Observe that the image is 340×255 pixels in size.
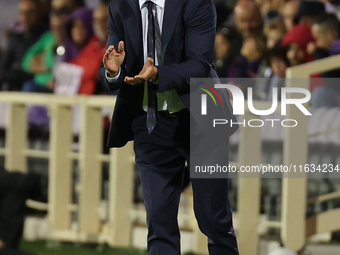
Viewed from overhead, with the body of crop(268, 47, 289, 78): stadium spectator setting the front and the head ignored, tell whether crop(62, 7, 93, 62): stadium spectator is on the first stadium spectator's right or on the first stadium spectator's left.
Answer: on the first stadium spectator's right

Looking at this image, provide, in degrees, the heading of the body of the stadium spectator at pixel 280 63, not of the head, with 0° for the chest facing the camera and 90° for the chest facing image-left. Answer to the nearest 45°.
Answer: approximately 45°

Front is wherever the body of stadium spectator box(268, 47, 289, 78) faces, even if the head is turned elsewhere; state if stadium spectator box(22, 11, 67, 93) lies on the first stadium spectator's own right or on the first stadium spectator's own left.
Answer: on the first stadium spectator's own right

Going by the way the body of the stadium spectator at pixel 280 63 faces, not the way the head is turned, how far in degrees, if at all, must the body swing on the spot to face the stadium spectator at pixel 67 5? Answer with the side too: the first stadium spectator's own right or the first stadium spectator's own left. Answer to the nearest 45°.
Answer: approximately 90° to the first stadium spectator's own right

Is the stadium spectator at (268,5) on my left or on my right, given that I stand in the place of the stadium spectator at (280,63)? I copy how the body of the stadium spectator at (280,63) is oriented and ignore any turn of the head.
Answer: on my right

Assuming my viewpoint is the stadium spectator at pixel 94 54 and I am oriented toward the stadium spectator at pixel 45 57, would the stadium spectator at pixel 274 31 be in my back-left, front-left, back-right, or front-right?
back-right
